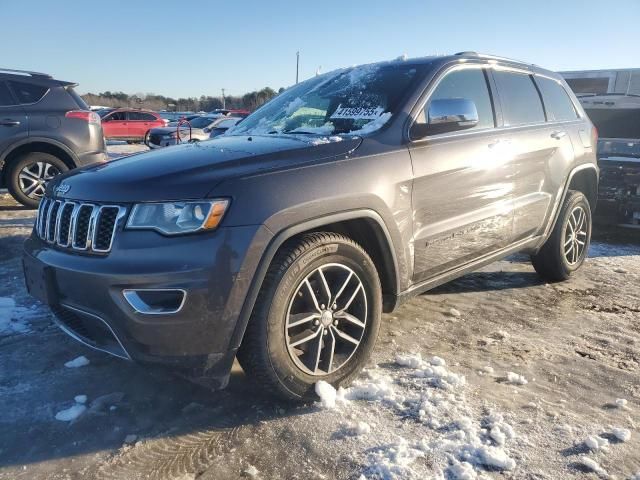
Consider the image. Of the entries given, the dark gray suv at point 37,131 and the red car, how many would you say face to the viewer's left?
2

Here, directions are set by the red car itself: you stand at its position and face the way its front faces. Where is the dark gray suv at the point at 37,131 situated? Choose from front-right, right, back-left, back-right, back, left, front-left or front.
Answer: left

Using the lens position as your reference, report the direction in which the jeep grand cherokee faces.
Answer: facing the viewer and to the left of the viewer

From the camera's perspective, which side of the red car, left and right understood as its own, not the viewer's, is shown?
left

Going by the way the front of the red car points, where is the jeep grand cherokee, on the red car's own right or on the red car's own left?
on the red car's own left

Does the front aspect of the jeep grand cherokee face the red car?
no

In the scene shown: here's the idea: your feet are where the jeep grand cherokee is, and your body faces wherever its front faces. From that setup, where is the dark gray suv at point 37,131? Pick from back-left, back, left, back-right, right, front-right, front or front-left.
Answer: right

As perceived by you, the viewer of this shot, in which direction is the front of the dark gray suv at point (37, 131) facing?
facing to the left of the viewer

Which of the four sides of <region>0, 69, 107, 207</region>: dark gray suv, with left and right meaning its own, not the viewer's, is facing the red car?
right

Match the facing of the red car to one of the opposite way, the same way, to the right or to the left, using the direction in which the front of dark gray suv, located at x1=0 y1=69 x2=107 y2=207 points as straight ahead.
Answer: the same way
